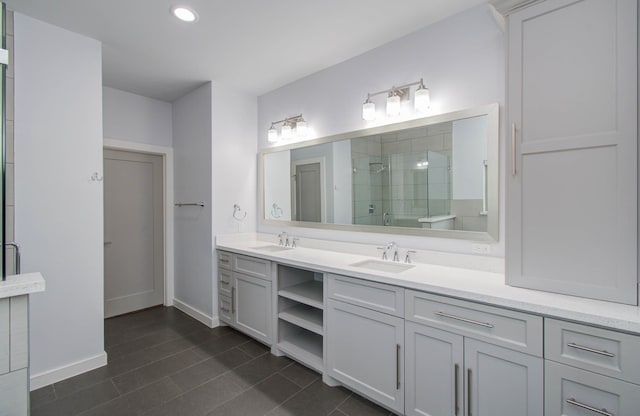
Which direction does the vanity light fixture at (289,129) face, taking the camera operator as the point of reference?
facing the viewer and to the left of the viewer

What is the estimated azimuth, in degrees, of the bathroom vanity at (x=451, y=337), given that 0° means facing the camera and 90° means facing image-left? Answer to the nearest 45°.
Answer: approximately 45°

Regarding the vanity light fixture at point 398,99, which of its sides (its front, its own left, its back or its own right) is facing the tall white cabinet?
left

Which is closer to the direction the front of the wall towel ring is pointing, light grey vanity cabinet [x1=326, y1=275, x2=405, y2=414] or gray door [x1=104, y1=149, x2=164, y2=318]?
the light grey vanity cabinet

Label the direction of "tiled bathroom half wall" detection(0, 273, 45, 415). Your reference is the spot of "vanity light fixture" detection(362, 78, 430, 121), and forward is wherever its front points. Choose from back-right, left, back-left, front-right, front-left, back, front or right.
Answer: front

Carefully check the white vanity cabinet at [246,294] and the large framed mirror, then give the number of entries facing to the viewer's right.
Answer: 0

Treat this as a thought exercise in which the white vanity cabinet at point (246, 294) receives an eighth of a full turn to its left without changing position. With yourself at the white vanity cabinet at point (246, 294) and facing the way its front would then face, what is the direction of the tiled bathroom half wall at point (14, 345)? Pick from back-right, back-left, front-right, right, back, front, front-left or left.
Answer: front-right
